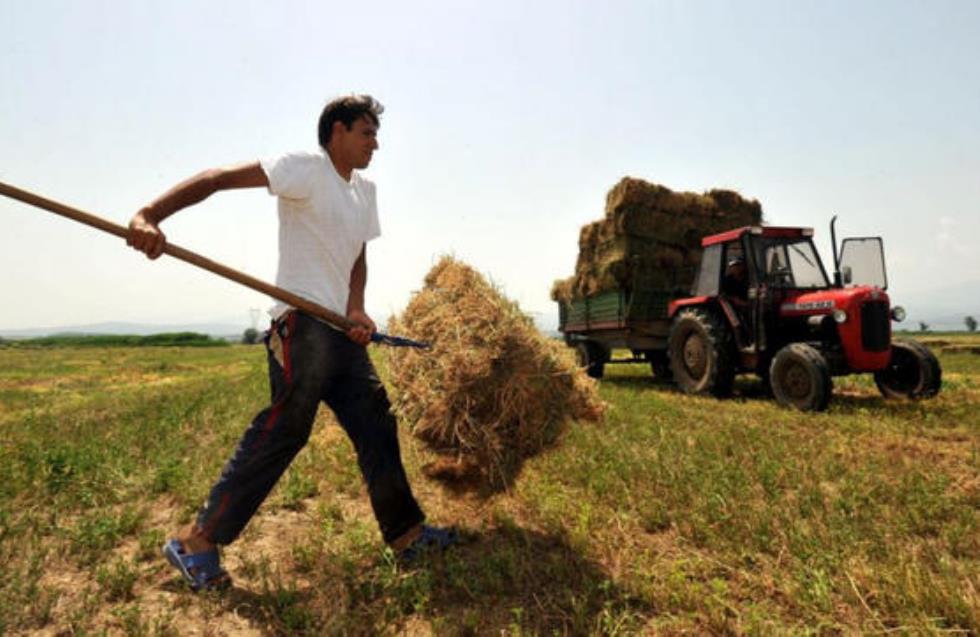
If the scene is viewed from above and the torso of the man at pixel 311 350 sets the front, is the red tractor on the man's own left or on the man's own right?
on the man's own left

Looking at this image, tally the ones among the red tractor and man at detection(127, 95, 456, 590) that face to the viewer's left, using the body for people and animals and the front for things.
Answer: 0

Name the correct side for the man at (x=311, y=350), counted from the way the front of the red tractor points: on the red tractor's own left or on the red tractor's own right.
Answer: on the red tractor's own right

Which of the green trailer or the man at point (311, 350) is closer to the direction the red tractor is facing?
the man

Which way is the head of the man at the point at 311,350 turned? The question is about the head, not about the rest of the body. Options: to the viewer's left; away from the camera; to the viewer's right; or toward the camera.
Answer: to the viewer's right

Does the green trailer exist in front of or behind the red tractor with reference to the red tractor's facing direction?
behind

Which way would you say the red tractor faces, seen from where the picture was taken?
facing the viewer and to the right of the viewer

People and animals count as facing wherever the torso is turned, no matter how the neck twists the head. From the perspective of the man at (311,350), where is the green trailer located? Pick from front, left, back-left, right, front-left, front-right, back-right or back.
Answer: left

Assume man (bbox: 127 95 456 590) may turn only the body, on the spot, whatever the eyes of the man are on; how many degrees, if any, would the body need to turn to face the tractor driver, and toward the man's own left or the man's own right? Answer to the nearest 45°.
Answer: approximately 90° to the man's own left
